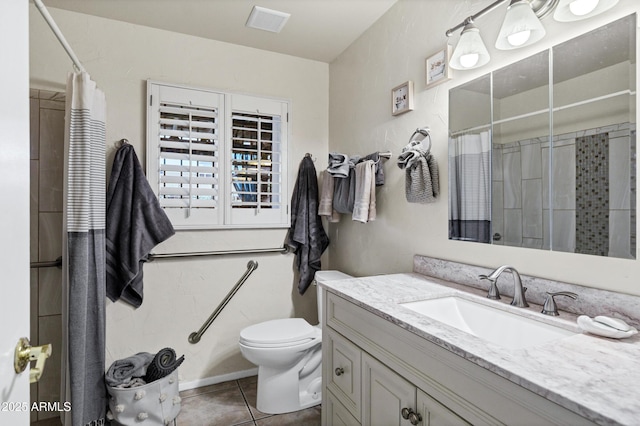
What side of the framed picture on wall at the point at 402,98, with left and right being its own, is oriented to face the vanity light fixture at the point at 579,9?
left

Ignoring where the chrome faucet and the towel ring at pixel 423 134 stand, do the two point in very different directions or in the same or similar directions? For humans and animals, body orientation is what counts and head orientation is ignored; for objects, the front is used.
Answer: same or similar directions

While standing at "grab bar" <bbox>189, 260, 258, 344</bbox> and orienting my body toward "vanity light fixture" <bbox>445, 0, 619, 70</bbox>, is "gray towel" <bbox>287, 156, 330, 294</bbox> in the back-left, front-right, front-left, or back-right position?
front-left

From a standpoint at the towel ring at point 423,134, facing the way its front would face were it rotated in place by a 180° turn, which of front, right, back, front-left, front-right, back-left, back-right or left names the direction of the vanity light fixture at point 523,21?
right

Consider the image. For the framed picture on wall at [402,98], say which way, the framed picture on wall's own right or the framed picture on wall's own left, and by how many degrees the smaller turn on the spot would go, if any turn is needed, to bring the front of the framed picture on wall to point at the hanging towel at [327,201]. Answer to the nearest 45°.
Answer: approximately 90° to the framed picture on wall's own right

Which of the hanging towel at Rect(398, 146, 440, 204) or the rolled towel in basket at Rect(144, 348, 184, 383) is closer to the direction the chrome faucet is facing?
the rolled towel in basket

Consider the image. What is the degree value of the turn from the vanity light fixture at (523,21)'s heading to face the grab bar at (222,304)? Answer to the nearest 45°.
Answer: approximately 45° to its right

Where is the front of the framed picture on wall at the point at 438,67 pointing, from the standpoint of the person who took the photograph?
facing the viewer and to the left of the viewer

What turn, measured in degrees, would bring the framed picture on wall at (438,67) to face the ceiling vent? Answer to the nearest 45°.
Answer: approximately 45° to its right

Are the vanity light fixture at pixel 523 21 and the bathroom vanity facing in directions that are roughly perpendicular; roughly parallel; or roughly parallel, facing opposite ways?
roughly parallel

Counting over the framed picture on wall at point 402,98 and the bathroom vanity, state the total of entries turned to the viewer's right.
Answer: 0

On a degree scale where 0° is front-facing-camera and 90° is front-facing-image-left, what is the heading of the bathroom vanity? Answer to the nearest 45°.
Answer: approximately 45°

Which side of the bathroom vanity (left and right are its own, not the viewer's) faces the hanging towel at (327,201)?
right
